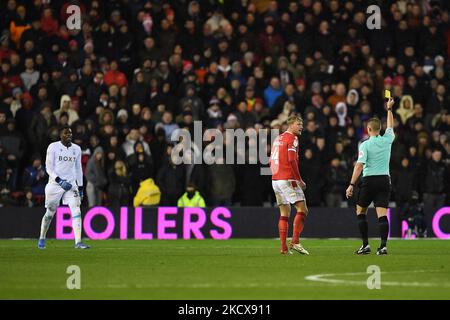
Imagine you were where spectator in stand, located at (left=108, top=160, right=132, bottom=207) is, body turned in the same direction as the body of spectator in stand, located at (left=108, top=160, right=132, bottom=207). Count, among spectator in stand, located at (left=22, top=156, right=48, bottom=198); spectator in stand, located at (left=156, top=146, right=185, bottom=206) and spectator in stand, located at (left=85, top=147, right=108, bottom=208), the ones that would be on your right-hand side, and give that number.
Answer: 2

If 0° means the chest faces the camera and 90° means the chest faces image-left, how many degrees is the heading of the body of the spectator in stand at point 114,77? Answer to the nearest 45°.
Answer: approximately 0°

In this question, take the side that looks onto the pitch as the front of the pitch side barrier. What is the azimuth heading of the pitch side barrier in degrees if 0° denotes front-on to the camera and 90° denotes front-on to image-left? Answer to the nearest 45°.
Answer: approximately 0°
